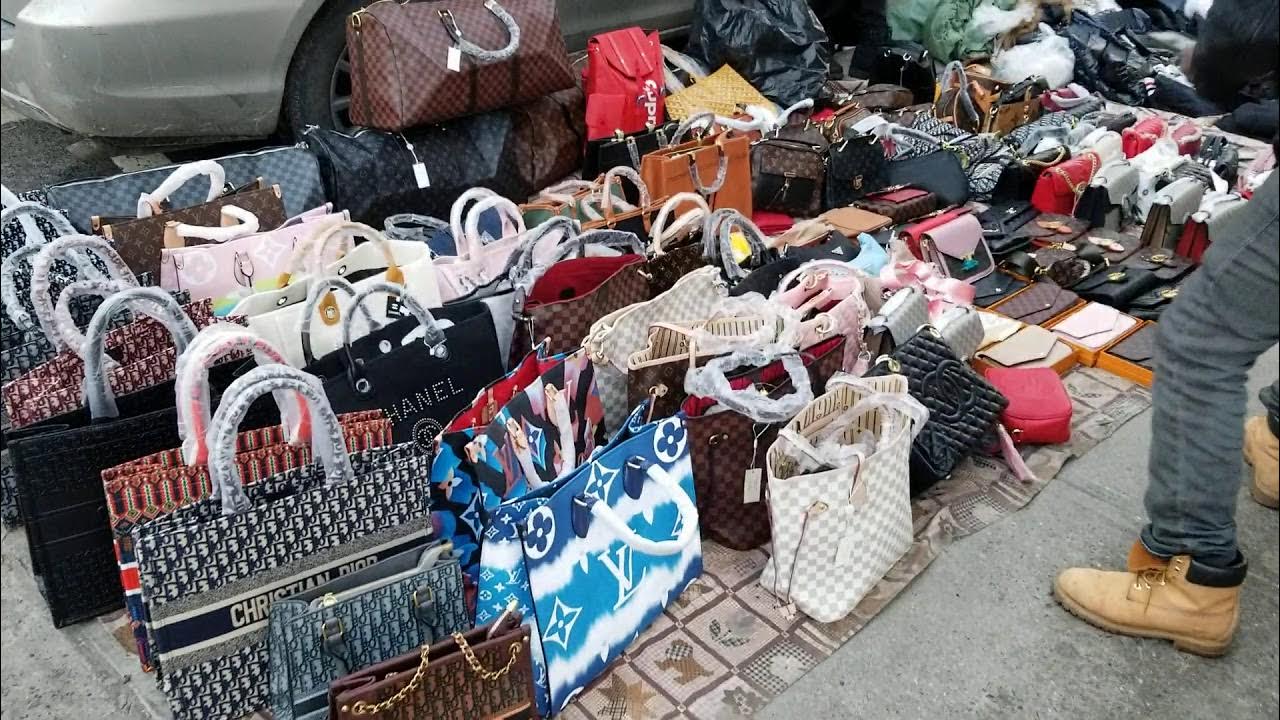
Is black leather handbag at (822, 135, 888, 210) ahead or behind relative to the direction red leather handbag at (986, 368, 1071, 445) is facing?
behind

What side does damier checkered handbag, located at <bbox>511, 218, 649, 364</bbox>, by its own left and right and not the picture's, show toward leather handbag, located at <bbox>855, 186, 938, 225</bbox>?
left

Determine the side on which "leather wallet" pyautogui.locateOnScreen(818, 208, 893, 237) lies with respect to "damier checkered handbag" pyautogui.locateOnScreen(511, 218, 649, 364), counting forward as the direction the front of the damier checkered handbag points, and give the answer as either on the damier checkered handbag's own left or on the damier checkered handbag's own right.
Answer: on the damier checkered handbag's own left

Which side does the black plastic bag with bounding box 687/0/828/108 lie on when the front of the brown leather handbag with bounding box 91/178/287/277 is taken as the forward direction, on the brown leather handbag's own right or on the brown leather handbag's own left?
on the brown leather handbag's own left

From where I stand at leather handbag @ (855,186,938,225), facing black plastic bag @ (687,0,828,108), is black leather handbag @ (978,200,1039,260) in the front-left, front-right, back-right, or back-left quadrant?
back-right

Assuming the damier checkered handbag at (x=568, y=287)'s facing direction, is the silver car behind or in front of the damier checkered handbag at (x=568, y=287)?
behind
